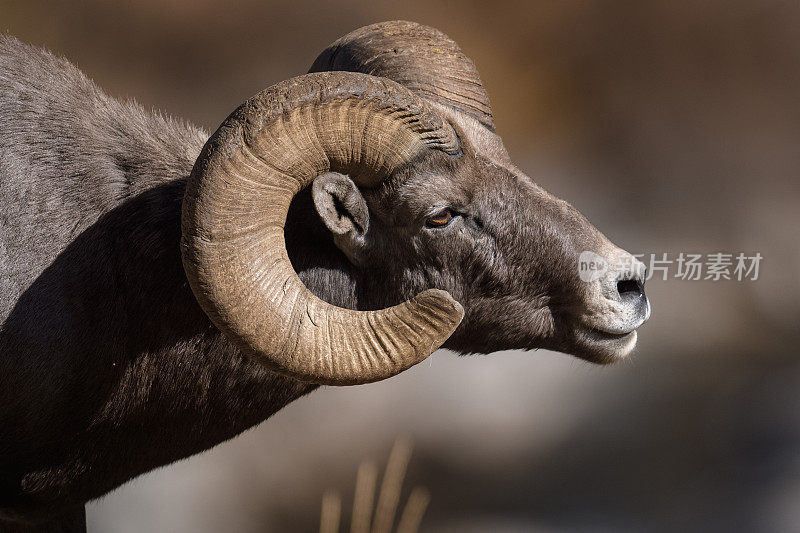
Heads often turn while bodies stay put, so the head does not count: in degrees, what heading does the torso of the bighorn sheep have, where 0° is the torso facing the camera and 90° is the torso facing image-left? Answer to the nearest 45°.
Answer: approximately 270°
